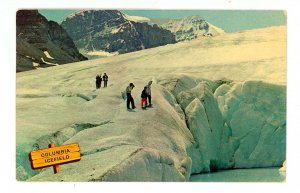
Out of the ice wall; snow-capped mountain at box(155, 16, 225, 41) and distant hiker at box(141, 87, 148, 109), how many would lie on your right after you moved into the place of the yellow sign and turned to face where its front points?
0

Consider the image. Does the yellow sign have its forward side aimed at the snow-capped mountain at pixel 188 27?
no

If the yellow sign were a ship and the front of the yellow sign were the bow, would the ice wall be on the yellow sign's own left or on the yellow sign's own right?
on the yellow sign's own left

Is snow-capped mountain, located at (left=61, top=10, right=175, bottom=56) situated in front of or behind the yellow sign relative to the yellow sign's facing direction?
behind

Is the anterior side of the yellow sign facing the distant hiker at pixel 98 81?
no

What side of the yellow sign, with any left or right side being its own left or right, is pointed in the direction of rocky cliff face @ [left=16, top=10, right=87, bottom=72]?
back

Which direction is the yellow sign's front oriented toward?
toward the camera
